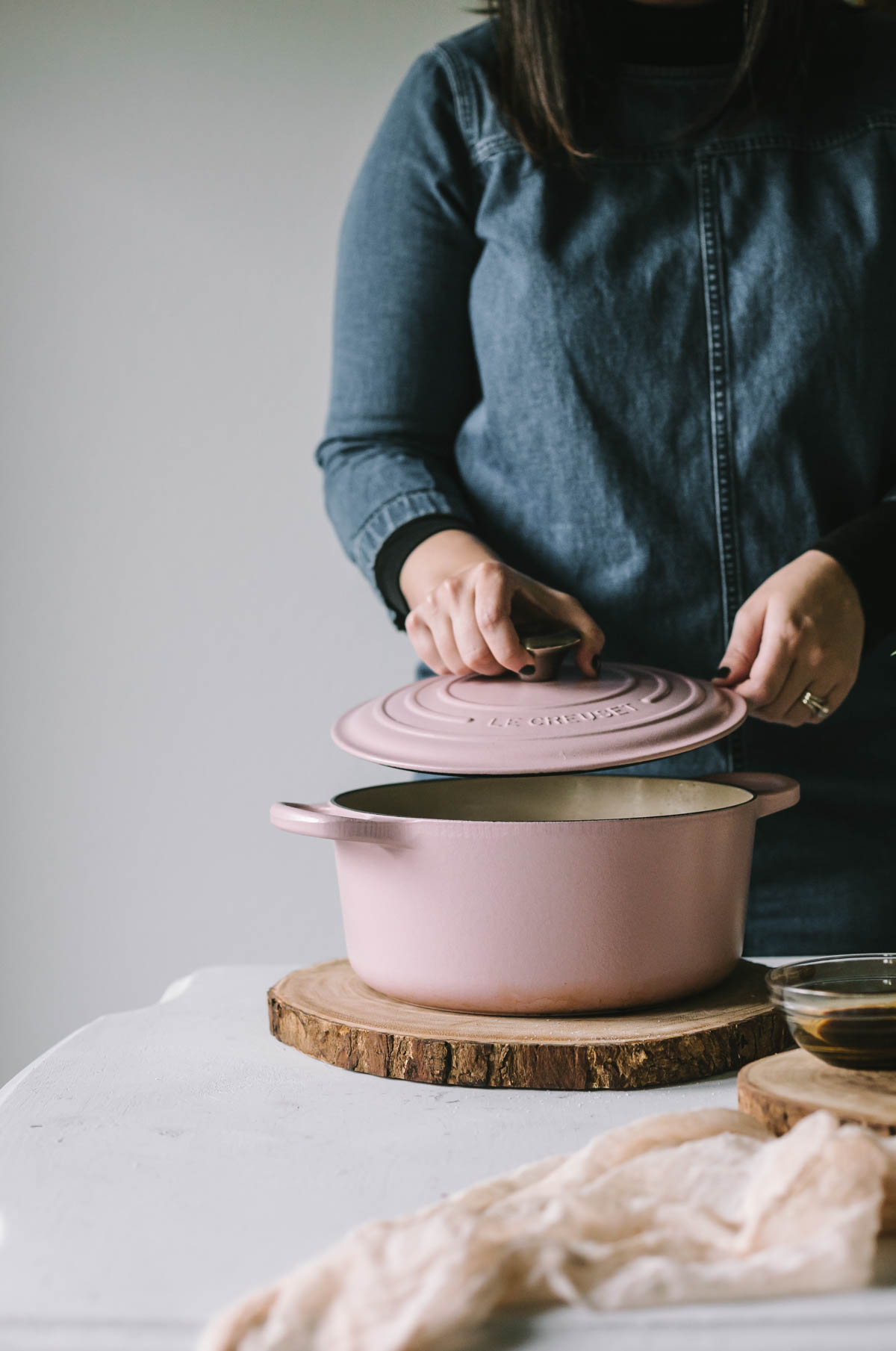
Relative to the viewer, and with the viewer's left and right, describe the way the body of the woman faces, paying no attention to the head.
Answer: facing the viewer

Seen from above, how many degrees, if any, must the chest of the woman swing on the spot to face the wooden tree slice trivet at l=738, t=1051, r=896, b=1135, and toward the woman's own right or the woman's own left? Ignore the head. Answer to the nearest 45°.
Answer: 0° — they already face it

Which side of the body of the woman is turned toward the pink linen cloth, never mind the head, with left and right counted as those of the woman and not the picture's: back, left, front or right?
front

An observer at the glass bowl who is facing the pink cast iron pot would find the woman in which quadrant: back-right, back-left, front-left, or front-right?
front-right

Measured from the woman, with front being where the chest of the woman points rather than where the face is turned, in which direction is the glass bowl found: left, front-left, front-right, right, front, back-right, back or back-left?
front
